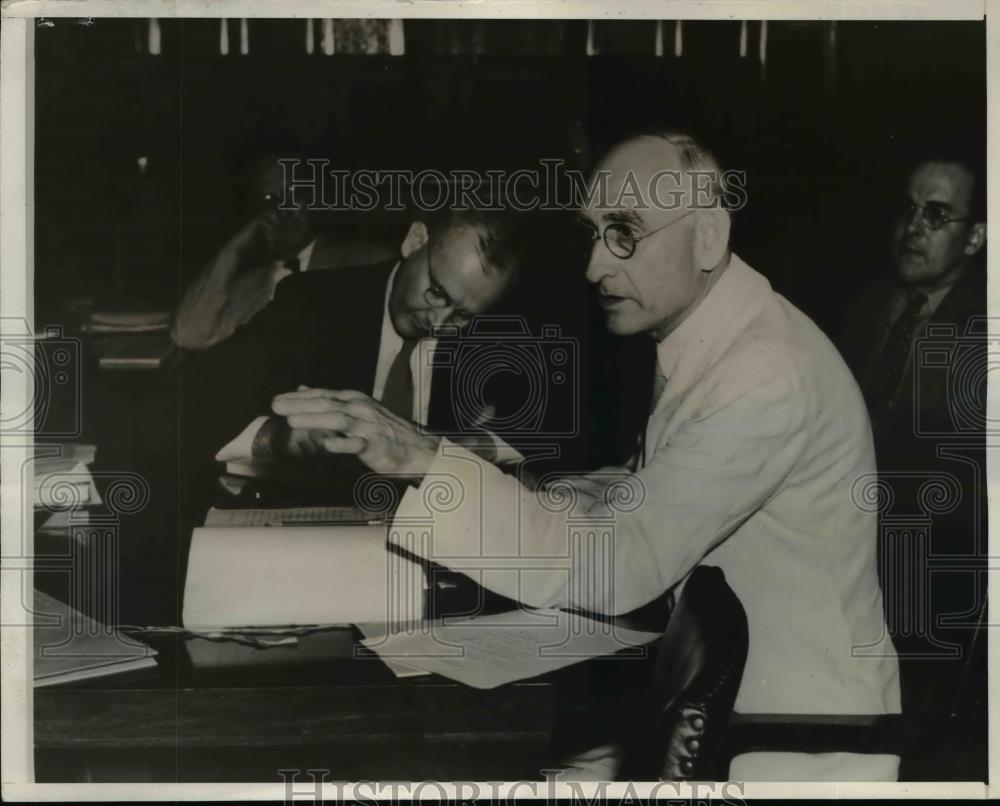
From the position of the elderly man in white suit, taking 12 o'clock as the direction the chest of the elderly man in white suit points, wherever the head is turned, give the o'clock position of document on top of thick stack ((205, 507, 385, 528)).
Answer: The document on top of thick stack is roughly at 12 o'clock from the elderly man in white suit.

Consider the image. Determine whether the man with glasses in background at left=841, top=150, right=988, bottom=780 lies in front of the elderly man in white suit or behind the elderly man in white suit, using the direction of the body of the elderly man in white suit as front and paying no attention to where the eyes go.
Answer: behind

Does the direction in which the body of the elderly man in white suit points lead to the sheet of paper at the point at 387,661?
yes

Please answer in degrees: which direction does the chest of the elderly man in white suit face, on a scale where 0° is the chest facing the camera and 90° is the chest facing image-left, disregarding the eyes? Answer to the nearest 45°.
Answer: approximately 90°

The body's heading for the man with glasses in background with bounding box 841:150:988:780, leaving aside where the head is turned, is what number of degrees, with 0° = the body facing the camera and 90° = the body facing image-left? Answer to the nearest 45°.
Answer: approximately 45°
